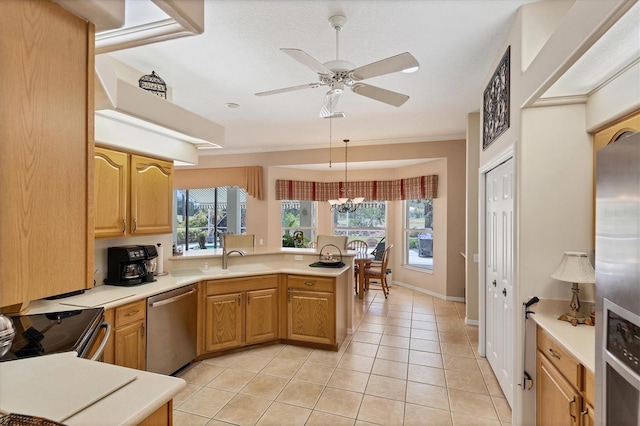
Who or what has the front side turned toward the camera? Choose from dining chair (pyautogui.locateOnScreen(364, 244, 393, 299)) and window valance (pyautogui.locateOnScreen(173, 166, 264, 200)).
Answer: the window valance

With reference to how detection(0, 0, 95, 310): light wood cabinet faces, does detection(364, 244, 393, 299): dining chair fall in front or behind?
in front

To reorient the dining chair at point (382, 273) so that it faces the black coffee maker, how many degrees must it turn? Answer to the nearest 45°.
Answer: approximately 45° to its left

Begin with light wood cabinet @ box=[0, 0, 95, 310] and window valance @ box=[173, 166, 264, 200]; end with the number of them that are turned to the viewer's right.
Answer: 1

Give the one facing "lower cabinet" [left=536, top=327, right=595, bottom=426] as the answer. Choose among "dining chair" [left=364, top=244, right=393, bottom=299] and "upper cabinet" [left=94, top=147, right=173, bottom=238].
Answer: the upper cabinet

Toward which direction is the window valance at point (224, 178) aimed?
toward the camera

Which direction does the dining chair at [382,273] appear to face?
to the viewer's left

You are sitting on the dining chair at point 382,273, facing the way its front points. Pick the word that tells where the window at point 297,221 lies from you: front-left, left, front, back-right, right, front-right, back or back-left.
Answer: front-right

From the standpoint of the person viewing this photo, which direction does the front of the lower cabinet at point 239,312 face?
facing the viewer and to the right of the viewer

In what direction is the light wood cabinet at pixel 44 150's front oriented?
to the viewer's right

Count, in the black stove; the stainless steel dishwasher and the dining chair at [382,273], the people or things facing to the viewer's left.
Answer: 1

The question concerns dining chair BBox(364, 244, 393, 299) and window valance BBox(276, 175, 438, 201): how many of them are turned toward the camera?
1

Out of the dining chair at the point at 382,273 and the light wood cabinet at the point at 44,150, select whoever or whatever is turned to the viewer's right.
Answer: the light wood cabinet
